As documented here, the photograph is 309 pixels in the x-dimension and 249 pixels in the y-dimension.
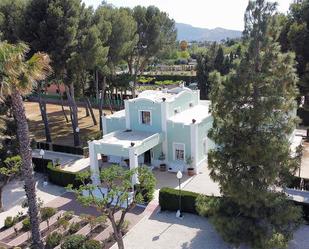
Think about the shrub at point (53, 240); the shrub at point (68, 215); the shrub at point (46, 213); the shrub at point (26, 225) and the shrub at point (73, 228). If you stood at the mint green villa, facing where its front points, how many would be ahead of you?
5

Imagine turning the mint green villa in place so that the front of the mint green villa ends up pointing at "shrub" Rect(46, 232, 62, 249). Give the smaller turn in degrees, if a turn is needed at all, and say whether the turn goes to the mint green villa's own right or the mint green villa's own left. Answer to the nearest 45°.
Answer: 0° — it already faces it

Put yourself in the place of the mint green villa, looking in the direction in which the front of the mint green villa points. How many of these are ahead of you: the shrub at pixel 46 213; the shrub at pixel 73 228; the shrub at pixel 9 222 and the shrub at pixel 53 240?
4

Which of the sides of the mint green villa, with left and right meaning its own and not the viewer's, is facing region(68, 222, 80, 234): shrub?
front

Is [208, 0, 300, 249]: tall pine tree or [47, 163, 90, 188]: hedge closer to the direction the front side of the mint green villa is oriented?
the hedge

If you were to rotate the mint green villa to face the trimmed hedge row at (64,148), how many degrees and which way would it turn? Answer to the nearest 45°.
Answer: approximately 90° to its right

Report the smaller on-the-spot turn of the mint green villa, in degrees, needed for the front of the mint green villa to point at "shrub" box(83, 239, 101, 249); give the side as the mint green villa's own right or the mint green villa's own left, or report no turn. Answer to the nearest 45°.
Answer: approximately 45° to the mint green villa's own left

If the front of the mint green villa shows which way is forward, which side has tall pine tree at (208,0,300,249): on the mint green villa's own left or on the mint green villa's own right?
on the mint green villa's own left

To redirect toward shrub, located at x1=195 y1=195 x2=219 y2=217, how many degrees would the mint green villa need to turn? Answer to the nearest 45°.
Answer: approximately 45° to its left

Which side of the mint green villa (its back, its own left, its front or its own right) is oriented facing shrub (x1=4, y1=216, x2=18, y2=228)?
front

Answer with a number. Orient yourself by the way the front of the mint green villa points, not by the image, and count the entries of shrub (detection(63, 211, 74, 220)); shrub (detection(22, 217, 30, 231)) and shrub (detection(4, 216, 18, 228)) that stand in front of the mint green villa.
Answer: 3

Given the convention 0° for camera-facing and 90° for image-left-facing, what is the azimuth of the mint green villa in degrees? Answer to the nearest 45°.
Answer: approximately 45°

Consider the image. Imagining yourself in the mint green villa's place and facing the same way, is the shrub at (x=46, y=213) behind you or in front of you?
in front
